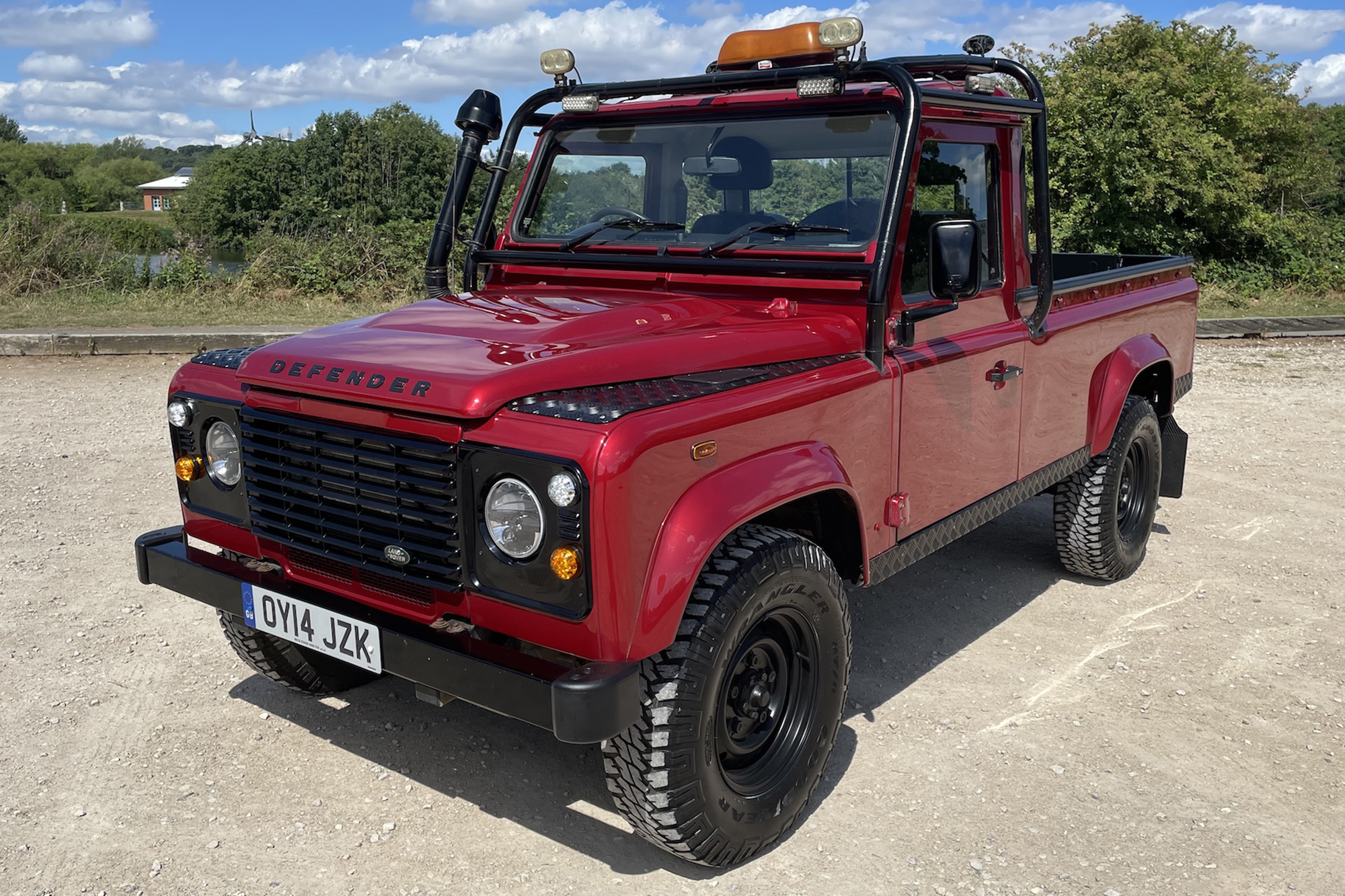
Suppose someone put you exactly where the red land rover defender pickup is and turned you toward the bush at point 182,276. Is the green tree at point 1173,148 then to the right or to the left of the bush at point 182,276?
right

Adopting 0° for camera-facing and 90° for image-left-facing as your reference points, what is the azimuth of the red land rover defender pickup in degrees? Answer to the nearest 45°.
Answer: approximately 45°

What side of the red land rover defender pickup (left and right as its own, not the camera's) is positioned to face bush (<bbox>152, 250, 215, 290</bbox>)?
right

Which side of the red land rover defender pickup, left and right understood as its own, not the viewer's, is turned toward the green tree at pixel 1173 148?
back

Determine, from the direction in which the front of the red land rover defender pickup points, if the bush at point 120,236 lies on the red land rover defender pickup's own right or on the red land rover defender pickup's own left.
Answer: on the red land rover defender pickup's own right

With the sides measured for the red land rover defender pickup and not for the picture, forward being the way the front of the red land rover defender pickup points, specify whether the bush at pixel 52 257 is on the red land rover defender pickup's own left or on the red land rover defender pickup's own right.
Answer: on the red land rover defender pickup's own right

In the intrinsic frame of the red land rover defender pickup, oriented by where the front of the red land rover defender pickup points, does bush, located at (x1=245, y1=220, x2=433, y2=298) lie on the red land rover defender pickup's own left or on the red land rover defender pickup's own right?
on the red land rover defender pickup's own right
